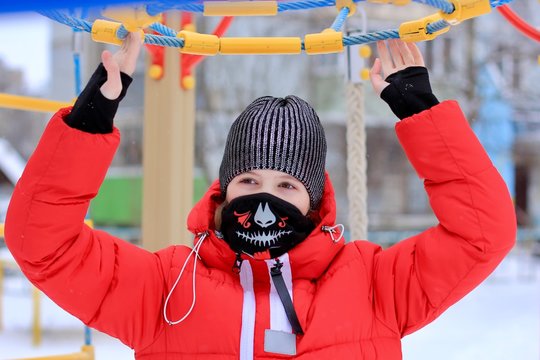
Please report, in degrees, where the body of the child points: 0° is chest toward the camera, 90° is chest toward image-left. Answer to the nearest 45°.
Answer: approximately 0°
